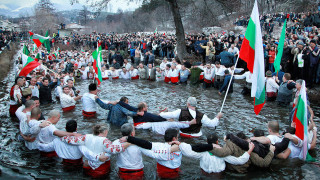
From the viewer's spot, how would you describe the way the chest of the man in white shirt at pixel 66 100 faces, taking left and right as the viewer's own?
facing the viewer and to the right of the viewer

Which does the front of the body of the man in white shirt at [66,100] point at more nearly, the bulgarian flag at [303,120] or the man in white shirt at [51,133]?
the bulgarian flag

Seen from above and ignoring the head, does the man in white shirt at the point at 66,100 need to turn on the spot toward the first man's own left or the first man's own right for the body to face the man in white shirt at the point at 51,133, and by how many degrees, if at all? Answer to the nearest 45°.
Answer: approximately 45° to the first man's own right

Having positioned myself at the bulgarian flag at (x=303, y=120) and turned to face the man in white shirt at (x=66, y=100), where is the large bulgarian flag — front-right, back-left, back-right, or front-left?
front-right

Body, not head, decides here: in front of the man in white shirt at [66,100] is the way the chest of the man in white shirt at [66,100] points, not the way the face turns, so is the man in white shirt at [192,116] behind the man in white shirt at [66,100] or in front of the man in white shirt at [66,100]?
in front

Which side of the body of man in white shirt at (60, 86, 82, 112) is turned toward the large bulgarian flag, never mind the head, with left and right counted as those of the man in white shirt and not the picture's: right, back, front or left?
front

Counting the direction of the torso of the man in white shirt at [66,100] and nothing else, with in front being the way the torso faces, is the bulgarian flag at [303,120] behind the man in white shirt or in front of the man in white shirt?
in front

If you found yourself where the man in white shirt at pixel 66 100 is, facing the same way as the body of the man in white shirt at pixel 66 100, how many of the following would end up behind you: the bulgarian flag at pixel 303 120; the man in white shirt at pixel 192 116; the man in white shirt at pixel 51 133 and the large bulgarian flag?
0
